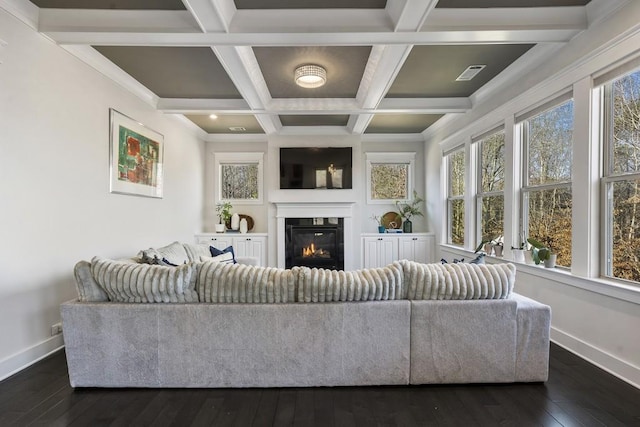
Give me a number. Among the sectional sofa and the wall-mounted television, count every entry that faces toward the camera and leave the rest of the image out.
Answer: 1

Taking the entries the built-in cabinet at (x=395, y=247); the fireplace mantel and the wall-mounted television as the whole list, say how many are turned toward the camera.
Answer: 3

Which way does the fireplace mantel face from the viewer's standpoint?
toward the camera

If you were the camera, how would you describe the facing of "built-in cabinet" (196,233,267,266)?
facing the viewer

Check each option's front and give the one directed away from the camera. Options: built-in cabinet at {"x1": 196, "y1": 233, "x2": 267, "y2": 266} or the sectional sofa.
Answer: the sectional sofa

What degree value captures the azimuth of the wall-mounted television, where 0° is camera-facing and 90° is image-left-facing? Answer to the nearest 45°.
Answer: approximately 0°

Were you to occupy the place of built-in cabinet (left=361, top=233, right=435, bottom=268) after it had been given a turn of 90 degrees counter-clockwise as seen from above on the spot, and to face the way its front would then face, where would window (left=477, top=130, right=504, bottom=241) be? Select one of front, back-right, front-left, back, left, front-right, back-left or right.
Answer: front-right

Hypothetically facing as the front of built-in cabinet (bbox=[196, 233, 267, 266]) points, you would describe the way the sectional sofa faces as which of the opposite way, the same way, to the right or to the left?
the opposite way

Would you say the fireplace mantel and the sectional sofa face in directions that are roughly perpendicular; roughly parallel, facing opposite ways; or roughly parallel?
roughly parallel, facing opposite ways

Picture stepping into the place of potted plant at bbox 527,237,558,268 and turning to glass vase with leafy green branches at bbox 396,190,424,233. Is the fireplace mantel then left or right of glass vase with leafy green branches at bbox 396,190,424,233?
left

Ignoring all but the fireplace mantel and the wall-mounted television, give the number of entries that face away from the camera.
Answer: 0

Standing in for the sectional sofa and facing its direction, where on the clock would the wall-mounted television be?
The wall-mounted television is roughly at 12 o'clock from the sectional sofa.

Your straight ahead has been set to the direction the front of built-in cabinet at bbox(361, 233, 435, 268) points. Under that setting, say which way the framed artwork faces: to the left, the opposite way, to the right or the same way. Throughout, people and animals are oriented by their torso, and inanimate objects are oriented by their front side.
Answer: to the left

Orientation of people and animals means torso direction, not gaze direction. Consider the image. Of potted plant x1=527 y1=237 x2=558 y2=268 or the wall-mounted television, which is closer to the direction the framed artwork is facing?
the potted plant

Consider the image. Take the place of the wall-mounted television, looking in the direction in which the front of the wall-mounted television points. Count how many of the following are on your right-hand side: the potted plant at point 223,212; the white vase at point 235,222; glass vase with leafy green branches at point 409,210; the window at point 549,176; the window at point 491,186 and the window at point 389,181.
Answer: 2

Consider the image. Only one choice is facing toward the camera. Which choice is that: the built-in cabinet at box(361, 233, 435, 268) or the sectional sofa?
the built-in cabinet

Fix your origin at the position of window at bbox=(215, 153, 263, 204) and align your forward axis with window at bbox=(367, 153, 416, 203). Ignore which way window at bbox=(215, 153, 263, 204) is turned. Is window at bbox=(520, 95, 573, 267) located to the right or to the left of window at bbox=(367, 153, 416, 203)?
right

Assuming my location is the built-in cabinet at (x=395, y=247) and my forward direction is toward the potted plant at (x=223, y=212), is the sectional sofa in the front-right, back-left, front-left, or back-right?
front-left

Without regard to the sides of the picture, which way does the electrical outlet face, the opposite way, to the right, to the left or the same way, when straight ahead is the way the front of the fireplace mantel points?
to the left

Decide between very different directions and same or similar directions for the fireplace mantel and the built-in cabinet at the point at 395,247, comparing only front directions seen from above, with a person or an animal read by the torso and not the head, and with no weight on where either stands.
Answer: same or similar directions

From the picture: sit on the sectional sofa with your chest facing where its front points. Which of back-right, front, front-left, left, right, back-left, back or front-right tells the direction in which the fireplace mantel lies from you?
front
